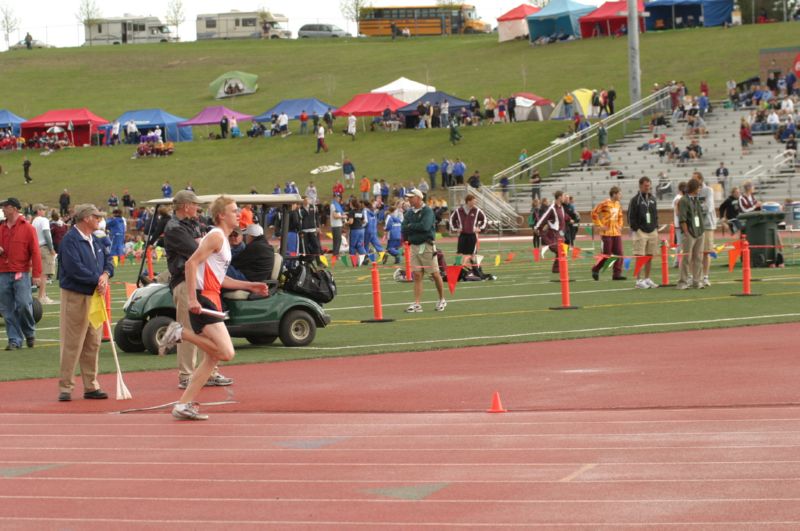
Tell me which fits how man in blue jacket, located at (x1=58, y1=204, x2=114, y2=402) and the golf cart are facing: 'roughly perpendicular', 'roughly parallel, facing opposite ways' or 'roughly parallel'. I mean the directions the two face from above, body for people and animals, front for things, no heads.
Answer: roughly perpendicular

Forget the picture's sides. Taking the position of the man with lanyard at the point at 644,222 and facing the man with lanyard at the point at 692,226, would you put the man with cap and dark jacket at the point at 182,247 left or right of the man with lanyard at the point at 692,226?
right

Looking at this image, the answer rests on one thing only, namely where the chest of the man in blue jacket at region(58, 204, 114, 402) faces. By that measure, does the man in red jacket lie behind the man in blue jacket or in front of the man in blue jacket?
behind

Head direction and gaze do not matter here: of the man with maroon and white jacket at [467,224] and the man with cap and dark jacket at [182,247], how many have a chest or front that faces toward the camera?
1
